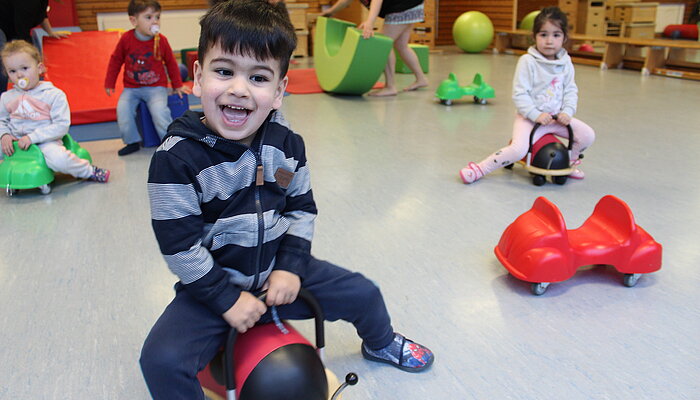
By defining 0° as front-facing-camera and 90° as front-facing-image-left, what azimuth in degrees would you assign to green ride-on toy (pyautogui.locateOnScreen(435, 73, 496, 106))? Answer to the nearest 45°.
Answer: approximately 90°

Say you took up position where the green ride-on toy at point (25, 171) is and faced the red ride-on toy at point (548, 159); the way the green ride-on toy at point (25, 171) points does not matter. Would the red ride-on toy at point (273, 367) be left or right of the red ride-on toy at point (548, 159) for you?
right

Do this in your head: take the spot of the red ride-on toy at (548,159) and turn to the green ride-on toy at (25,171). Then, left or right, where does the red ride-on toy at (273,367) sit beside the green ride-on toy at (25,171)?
left

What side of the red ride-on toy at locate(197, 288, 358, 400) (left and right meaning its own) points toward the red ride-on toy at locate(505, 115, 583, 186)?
left

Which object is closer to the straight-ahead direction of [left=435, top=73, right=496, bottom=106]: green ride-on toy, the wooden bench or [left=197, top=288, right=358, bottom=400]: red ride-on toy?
the red ride-on toy

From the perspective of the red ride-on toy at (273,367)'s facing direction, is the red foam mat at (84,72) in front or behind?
behind

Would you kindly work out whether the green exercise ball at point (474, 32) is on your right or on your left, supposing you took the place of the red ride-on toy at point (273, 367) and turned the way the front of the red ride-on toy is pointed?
on your left

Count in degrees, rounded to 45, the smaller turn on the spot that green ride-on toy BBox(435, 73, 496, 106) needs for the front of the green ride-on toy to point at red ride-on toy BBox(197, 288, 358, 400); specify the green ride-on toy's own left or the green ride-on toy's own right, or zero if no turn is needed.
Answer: approximately 90° to the green ride-on toy's own left
